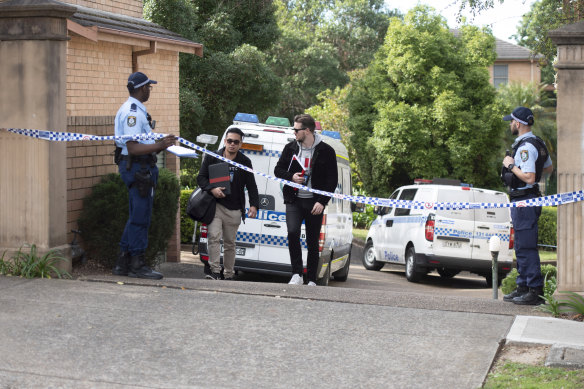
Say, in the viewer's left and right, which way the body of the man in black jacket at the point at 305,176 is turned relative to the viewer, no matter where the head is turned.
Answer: facing the viewer

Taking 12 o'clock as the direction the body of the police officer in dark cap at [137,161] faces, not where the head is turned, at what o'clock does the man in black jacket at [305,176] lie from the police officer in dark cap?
The man in black jacket is roughly at 11 o'clock from the police officer in dark cap.

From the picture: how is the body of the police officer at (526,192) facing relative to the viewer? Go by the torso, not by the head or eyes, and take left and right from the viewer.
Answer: facing to the left of the viewer

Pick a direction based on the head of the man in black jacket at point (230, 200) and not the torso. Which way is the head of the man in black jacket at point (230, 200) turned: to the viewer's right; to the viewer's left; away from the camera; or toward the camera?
toward the camera

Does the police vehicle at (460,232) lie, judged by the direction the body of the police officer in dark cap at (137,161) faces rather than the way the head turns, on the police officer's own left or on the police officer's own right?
on the police officer's own left

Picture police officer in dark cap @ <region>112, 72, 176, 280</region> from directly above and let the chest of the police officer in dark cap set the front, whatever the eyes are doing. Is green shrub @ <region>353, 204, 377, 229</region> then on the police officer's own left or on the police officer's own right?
on the police officer's own left

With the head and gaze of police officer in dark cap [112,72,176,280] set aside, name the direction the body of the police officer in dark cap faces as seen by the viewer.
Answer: to the viewer's right

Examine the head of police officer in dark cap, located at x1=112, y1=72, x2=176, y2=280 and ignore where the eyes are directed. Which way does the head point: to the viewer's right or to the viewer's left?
to the viewer's right

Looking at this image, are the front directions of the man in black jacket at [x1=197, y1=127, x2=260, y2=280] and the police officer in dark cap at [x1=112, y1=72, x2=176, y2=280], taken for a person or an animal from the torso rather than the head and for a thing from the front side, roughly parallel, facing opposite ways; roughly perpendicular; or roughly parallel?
roughly perpendicular

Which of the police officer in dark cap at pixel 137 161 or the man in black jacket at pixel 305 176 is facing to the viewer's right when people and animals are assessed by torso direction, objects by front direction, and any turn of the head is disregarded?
the police officer in dark cap

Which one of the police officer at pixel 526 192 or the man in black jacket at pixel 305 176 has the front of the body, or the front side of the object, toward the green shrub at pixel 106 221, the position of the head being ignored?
the police officer

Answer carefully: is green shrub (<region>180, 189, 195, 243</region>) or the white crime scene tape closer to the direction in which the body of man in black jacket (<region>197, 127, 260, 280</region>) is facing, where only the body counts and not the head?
the white crime scene tape
